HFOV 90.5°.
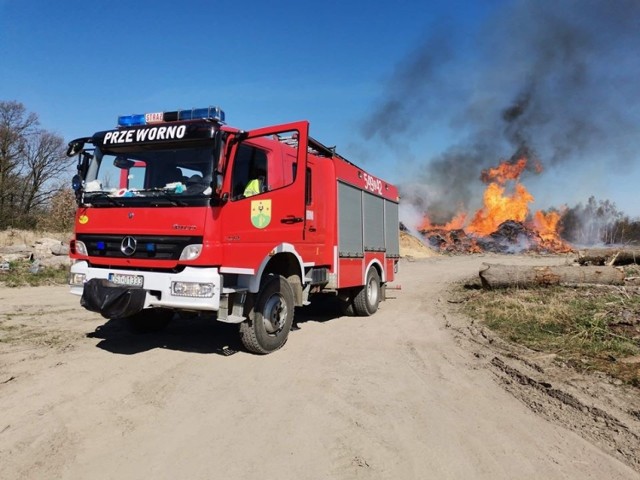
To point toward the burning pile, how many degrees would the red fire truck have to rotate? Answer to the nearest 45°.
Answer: approximately 180°

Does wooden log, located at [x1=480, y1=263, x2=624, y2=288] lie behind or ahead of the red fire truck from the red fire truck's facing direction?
behind

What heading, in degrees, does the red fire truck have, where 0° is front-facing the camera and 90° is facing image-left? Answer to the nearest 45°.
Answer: approximately 45°

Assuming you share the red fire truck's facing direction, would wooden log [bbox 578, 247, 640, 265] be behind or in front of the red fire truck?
behind

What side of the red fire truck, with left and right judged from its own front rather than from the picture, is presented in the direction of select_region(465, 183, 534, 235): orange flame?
back
